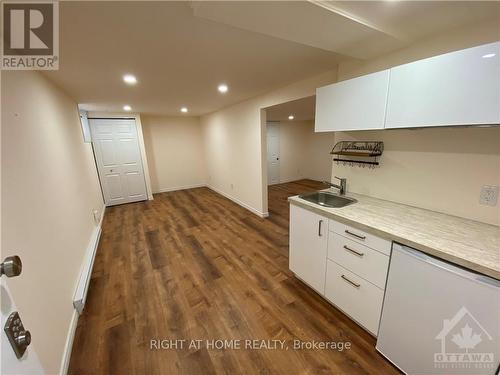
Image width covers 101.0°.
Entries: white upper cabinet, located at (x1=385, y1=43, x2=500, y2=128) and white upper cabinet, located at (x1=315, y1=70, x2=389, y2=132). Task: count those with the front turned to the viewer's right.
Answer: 0

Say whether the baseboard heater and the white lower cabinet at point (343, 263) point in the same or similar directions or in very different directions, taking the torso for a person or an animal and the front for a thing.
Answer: very different directions

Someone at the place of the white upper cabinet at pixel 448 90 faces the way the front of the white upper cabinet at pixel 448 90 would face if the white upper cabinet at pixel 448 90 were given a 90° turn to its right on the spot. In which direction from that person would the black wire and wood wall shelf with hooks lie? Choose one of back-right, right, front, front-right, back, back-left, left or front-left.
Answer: front

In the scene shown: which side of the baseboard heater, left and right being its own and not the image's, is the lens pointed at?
right

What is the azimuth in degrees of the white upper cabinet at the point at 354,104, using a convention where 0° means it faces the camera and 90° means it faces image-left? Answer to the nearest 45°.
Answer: approximately 45°

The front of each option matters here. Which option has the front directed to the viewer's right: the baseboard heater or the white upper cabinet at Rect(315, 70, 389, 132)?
the baseboard heater

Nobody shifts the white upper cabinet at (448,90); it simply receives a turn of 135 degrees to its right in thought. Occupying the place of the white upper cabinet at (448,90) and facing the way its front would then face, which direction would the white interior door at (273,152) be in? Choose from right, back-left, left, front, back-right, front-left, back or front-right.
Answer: front-left

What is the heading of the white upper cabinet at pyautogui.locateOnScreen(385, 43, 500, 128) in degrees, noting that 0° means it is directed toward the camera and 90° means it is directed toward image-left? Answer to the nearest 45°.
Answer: approximately 45°

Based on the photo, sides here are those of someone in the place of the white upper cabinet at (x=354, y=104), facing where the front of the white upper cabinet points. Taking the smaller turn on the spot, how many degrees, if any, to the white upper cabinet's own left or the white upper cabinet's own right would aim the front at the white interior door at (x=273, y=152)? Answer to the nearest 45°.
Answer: approximately 90° to the white upper cabinet's own right
